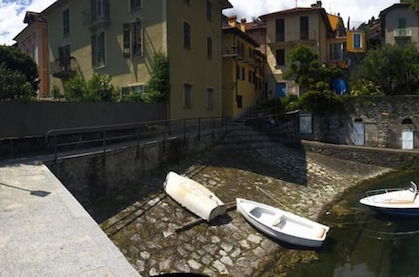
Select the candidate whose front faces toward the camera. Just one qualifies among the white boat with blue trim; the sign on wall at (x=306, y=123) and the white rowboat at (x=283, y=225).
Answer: the sign on wall

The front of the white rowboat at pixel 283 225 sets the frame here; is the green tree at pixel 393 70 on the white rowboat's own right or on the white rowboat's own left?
on the white rowboat's own right

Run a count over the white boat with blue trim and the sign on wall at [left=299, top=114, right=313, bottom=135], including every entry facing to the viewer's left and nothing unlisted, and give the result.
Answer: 1

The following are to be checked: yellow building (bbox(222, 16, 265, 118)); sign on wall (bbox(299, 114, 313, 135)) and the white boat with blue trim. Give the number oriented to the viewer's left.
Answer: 1

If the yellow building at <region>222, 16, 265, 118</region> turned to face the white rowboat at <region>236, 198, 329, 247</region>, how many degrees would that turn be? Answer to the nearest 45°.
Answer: approximately 45° to its right

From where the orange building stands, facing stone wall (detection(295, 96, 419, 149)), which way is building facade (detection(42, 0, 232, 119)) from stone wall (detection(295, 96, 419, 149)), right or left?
right

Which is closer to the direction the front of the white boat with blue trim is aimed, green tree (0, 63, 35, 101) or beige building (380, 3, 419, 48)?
the green tree

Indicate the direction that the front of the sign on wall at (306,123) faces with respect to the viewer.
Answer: facing the viewer

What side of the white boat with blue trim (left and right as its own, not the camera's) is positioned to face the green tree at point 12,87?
front

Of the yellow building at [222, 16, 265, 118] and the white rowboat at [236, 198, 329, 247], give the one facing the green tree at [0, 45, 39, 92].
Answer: the white rowboat

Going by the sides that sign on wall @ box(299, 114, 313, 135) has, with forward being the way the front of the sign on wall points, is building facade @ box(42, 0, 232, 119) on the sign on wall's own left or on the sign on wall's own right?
on the sign on wall's own right

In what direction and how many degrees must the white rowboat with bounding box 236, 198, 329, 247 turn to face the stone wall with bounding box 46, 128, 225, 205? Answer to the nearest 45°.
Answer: approximately 45° to its left

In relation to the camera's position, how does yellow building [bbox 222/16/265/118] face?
facing the viewer and to the right of the viewer
